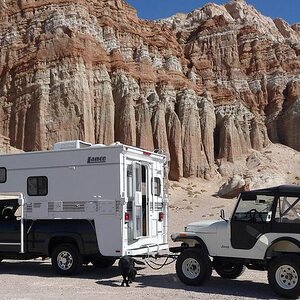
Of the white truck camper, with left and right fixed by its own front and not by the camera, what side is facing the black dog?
back

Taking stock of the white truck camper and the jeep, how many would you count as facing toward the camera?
0

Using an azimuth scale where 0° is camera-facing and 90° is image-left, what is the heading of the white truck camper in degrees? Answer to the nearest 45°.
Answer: approximately 135°

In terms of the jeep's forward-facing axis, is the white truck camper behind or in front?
in front

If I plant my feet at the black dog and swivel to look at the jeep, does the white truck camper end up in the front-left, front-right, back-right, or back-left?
back-left

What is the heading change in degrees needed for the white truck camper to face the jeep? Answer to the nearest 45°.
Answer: approximately 180°

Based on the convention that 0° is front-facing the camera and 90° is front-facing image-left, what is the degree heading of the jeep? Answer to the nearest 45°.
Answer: approximately 135°

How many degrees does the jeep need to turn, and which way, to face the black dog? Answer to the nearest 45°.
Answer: approximately 45° to its left
